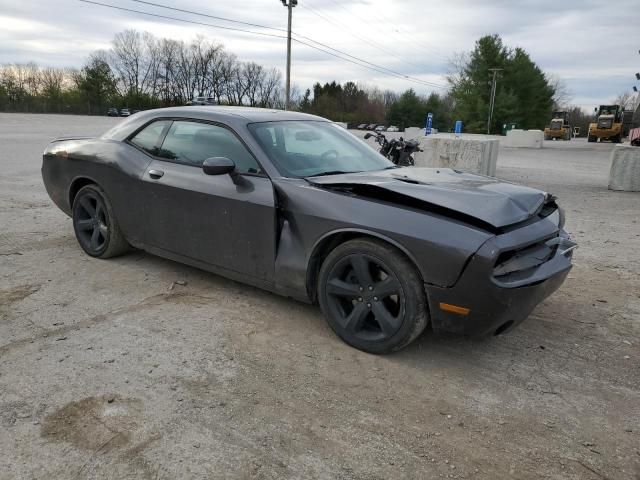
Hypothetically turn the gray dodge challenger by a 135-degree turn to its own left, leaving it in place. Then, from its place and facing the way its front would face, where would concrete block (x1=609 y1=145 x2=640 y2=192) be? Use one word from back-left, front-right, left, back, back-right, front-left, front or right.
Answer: front-right

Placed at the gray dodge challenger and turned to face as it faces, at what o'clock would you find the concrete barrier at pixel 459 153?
The concrete barrier is roughly at 8 o'clock from the gray dodge challenger.

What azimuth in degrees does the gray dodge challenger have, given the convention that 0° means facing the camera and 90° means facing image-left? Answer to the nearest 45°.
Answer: approximately 315°

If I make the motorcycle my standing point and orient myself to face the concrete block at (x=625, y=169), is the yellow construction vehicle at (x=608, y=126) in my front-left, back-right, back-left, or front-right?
front-left

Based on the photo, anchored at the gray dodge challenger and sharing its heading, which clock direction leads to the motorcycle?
The motorcycle is roughly at 8 o'clock from the gray dodge challenger.

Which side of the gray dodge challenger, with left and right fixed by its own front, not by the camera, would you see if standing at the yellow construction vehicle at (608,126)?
left

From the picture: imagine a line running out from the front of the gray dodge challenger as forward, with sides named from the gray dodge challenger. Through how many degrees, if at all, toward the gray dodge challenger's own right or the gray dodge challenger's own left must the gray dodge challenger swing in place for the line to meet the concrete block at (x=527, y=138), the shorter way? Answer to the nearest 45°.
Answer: approximately 90° to the gray dodge challenger's own left
